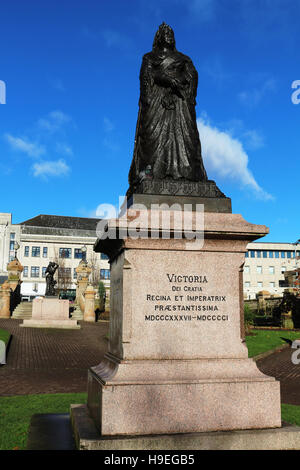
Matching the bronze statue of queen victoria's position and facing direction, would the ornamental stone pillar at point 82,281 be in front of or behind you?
behind

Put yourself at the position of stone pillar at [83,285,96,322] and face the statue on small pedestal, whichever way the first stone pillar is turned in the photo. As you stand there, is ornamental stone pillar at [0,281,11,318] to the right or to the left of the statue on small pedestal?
right

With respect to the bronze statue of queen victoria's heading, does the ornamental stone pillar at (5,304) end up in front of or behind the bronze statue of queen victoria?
behind

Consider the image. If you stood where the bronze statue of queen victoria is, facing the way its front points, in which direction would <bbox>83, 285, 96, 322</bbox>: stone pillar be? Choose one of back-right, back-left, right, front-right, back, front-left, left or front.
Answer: back

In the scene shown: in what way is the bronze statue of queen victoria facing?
toward the camera

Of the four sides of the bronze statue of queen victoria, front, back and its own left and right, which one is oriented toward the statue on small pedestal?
back
